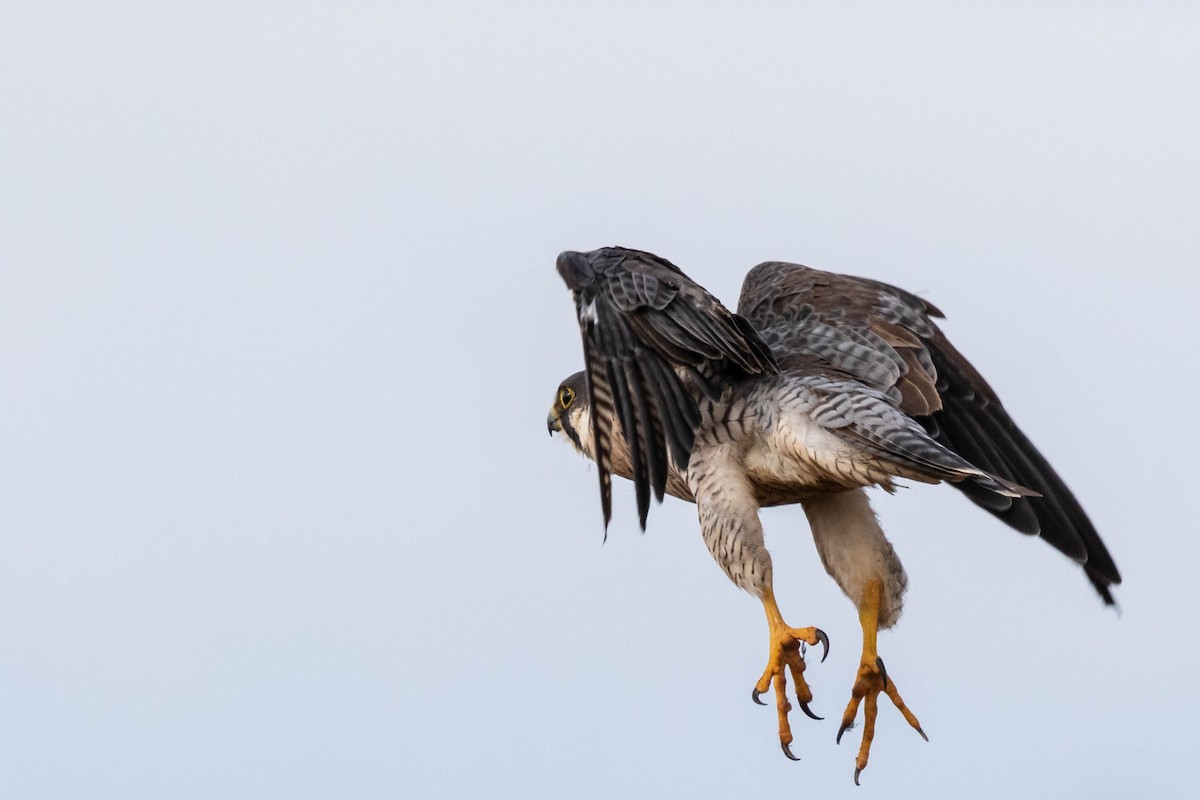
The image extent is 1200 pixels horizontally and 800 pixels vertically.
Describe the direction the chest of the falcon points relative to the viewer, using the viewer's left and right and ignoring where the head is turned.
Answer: facing away from the viewer and to the left of the viewer
